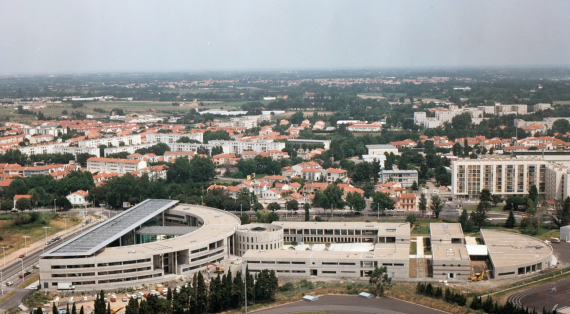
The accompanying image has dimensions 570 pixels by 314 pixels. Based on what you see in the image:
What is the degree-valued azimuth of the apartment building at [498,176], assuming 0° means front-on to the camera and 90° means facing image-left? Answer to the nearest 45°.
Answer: approximately 0°

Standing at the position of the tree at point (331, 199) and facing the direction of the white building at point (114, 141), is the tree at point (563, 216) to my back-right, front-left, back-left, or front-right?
back-right

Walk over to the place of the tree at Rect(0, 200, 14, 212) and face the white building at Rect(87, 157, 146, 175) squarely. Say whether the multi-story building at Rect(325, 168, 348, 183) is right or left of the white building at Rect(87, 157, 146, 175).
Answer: right

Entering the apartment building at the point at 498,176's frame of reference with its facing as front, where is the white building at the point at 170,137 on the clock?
The white building is roughly at 4 o'clock from the apartment building.

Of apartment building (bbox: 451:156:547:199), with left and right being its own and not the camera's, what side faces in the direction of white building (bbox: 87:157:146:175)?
right

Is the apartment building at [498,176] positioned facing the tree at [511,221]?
yes

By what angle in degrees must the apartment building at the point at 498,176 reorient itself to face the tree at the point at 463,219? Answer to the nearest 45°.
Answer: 0° — it already faces it

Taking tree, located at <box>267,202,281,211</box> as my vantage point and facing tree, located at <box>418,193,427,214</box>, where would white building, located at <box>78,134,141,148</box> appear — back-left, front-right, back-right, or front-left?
back-left

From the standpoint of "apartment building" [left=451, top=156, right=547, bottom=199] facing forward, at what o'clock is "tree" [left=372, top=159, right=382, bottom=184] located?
The tree is roughly at 4 o'clock from the apartment building.

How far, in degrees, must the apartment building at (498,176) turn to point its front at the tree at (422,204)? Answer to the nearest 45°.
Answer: approximately 45° to its right

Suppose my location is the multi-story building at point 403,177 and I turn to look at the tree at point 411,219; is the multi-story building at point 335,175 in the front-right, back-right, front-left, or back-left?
back-right

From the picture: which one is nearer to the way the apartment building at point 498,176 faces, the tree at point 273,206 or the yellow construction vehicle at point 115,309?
the yellow construction vehicle

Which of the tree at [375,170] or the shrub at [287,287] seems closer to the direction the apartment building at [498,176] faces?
the shrub

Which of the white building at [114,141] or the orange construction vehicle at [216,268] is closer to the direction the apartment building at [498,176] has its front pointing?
the orange construction vehicle

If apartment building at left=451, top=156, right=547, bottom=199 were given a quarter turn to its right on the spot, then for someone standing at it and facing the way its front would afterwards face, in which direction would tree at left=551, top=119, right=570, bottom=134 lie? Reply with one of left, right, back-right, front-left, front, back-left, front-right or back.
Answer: right
